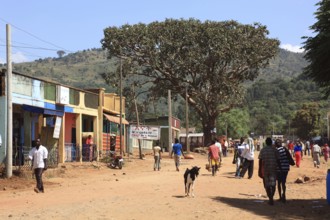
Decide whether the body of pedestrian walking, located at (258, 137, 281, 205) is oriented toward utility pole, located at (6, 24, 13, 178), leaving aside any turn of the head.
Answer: no

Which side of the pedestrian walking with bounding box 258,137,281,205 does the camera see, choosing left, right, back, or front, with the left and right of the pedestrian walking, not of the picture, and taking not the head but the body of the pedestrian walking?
back

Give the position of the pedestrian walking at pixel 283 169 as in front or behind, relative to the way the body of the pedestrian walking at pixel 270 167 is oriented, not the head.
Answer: in front

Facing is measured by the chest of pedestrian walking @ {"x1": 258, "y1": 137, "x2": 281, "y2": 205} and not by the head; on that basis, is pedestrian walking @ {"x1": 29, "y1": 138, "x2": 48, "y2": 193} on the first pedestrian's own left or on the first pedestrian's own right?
on the first pedestrian's own left

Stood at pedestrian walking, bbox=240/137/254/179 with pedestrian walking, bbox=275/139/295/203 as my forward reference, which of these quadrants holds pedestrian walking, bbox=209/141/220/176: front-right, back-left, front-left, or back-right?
back-right
